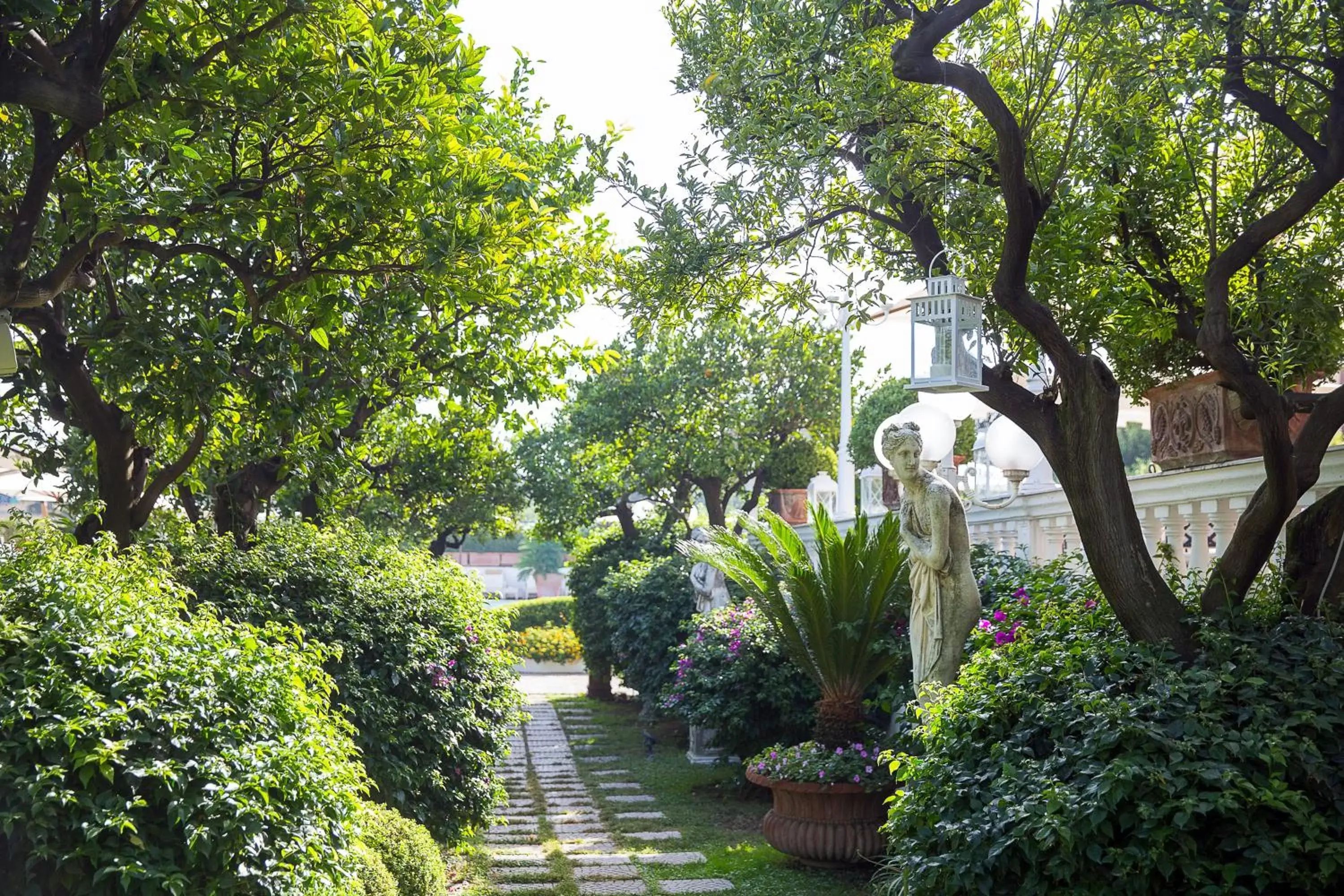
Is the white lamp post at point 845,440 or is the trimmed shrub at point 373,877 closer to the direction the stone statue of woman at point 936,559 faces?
the trimmed shrub

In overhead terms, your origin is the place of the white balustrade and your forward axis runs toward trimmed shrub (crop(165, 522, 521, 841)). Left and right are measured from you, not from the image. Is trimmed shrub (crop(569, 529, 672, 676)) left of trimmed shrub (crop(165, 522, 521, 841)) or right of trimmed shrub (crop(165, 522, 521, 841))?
right

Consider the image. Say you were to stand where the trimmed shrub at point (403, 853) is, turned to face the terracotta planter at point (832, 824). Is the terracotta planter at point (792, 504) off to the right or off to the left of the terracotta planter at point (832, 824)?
left

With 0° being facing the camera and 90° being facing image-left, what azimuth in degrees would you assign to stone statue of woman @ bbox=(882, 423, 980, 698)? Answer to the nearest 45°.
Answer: approximately 45°

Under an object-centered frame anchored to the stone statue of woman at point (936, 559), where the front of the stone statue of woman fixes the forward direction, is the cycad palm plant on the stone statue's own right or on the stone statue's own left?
on the stone statue's own right

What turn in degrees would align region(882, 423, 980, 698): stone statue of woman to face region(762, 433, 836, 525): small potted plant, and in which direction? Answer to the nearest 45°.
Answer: approximately 135° to its right

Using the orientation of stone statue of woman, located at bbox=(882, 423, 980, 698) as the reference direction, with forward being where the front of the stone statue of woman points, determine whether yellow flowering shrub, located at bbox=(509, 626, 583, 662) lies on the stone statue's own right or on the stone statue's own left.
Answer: on the stone statue's own right

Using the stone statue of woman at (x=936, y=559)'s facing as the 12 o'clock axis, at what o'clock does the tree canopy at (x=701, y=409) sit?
The tree canopy is roughly at 4 o'clock from the stone statue of woman.

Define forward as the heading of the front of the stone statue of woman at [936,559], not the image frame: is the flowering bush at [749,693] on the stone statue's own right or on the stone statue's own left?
on the stone statue's own right

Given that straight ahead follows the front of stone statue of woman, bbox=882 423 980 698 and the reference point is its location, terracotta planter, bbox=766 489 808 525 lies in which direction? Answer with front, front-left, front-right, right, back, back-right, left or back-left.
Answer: back-right

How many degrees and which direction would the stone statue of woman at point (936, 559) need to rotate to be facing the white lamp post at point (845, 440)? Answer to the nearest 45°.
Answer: approximately 135° to its right
